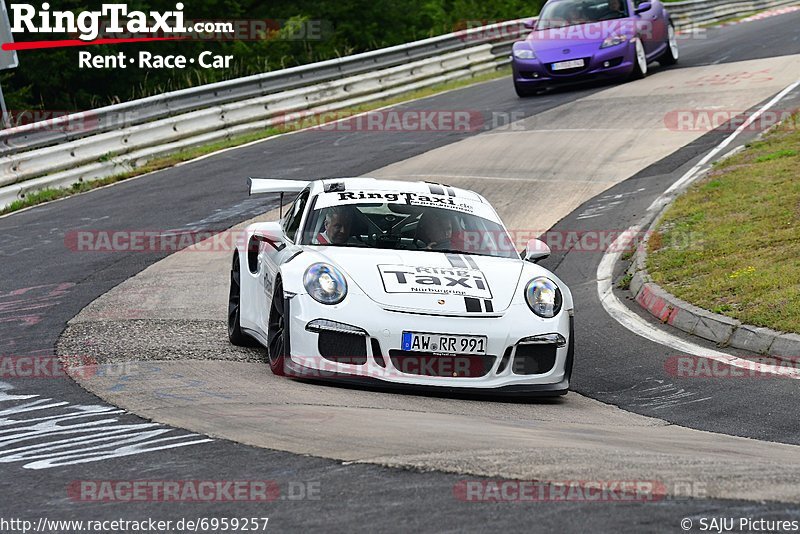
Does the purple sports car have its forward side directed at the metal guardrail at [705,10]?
no

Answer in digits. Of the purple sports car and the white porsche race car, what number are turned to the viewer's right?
0

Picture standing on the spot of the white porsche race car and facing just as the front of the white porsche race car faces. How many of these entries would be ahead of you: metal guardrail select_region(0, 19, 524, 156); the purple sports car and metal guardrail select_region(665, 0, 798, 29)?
0

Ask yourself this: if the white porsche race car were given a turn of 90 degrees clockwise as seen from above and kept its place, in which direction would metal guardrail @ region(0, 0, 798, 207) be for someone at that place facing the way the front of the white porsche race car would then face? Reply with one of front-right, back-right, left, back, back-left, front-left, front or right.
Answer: right

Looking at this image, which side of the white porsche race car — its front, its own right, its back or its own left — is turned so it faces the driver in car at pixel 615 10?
back

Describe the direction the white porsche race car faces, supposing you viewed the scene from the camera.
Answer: facing the viewer

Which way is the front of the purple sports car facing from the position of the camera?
facing the viewer and to the left of the viewer

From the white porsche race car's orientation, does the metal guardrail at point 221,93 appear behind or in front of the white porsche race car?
behind

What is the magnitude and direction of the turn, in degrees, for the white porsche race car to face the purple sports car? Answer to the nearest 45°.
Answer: approximately 180°

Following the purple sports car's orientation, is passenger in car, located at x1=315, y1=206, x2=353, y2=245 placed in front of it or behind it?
in front

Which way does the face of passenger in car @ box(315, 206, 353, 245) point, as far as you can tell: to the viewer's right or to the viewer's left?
to the viewer's right

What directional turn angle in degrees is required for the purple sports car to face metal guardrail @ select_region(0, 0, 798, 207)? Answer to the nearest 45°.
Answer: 0° — it already faces it

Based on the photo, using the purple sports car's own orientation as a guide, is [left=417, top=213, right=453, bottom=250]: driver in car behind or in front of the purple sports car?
in front

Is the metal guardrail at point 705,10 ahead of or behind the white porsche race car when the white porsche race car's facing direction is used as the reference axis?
behind
